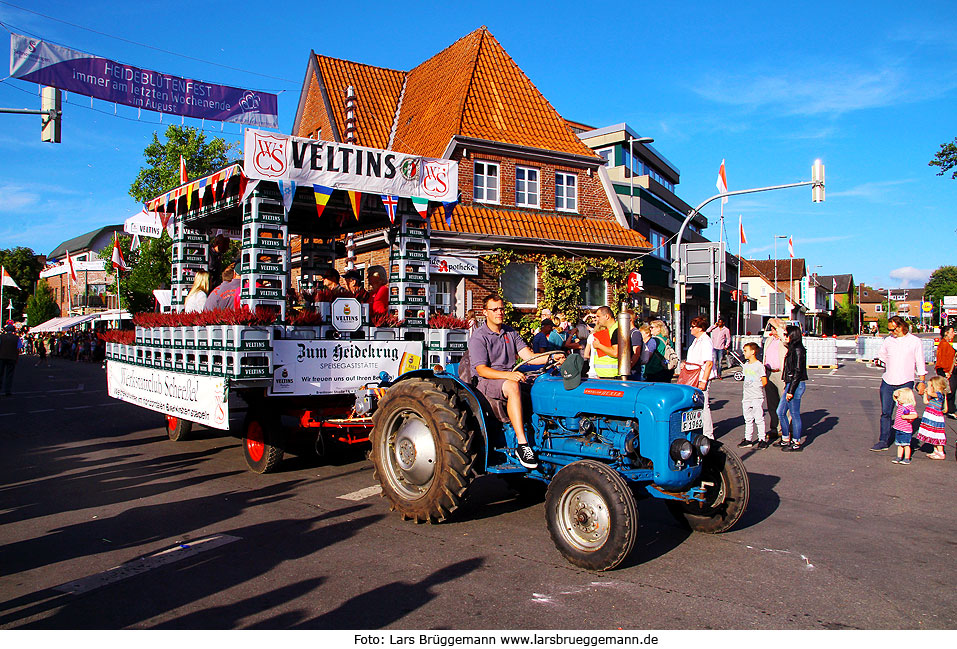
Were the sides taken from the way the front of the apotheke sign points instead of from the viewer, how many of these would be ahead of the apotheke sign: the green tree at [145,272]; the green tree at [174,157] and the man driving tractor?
1

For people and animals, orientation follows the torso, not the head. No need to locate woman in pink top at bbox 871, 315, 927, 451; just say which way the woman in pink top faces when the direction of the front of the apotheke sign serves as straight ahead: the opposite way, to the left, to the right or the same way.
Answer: to the right

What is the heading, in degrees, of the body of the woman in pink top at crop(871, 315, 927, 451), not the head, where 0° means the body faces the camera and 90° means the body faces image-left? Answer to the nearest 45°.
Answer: approximately 45°

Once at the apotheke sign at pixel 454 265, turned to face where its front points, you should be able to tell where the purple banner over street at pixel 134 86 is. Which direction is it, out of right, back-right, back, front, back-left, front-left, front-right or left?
right

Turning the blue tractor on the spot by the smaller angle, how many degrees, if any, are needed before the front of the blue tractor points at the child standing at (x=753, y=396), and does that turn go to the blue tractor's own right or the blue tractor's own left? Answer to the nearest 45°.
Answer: approximately 90° to the blue tractor's own left

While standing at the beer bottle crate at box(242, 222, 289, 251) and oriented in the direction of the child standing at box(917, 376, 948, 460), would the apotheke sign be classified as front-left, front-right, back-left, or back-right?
front-left

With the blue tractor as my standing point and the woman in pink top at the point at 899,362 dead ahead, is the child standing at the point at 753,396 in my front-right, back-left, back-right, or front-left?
front-left

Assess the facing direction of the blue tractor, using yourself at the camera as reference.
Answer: facing the viewer and to the right of the viewer

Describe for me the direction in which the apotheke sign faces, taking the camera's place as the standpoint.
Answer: facing the viewer

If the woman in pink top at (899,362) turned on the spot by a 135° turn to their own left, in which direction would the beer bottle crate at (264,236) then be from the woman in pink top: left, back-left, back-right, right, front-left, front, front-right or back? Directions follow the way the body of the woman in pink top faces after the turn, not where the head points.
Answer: back-right
